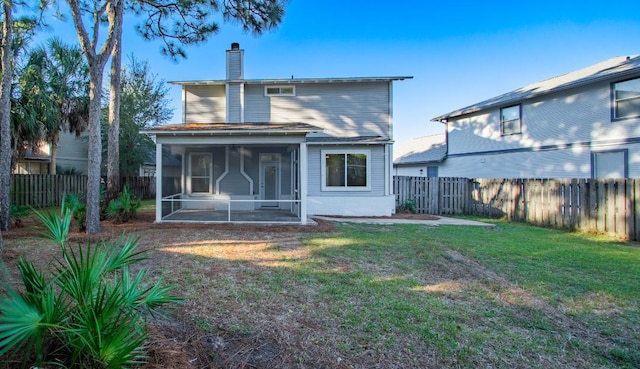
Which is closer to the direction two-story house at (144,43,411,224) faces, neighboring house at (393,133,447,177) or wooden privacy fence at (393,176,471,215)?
the neighboring house

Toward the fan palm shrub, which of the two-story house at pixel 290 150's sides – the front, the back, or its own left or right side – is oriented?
back

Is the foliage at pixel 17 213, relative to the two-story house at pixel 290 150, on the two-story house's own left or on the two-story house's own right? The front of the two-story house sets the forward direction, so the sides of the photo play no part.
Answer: on the two-story house's own left

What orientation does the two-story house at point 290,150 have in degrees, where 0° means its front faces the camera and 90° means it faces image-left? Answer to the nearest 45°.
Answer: approximately 180°

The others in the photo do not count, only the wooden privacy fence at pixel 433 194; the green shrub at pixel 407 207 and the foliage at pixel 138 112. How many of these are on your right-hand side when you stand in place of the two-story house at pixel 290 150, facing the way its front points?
2

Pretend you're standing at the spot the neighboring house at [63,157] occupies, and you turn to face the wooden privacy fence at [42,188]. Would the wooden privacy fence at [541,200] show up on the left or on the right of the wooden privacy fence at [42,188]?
left

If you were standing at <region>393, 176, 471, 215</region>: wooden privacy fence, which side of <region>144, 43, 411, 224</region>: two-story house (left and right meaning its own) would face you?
right

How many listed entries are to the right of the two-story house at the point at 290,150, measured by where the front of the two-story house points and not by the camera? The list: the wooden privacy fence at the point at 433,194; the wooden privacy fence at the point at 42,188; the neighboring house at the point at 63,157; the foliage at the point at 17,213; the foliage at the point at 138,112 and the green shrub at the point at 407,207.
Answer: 2

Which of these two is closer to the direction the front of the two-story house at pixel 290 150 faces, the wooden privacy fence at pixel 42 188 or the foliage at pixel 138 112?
the foliage

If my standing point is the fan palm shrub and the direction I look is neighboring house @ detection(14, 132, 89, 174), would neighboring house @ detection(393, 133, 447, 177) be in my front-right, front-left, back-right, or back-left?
front-right

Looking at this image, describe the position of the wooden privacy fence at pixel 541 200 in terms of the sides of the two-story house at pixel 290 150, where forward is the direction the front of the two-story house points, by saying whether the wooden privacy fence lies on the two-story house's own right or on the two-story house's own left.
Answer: on the two-story house's own right

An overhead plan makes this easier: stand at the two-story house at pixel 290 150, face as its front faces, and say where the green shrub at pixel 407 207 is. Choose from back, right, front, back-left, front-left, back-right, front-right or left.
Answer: right

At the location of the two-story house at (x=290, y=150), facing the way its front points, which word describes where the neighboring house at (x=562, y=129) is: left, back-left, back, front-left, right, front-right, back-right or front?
right

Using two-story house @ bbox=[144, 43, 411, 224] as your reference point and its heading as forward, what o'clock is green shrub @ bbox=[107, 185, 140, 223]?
The green shrub is roughly at 8 o'clock from the two-story house.

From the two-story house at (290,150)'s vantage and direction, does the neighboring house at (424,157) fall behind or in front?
in front
